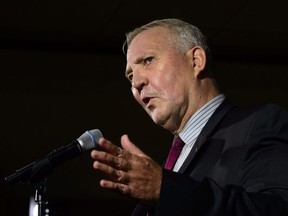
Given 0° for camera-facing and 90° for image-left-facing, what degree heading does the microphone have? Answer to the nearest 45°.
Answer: approximately 270°

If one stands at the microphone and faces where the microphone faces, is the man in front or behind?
in front
